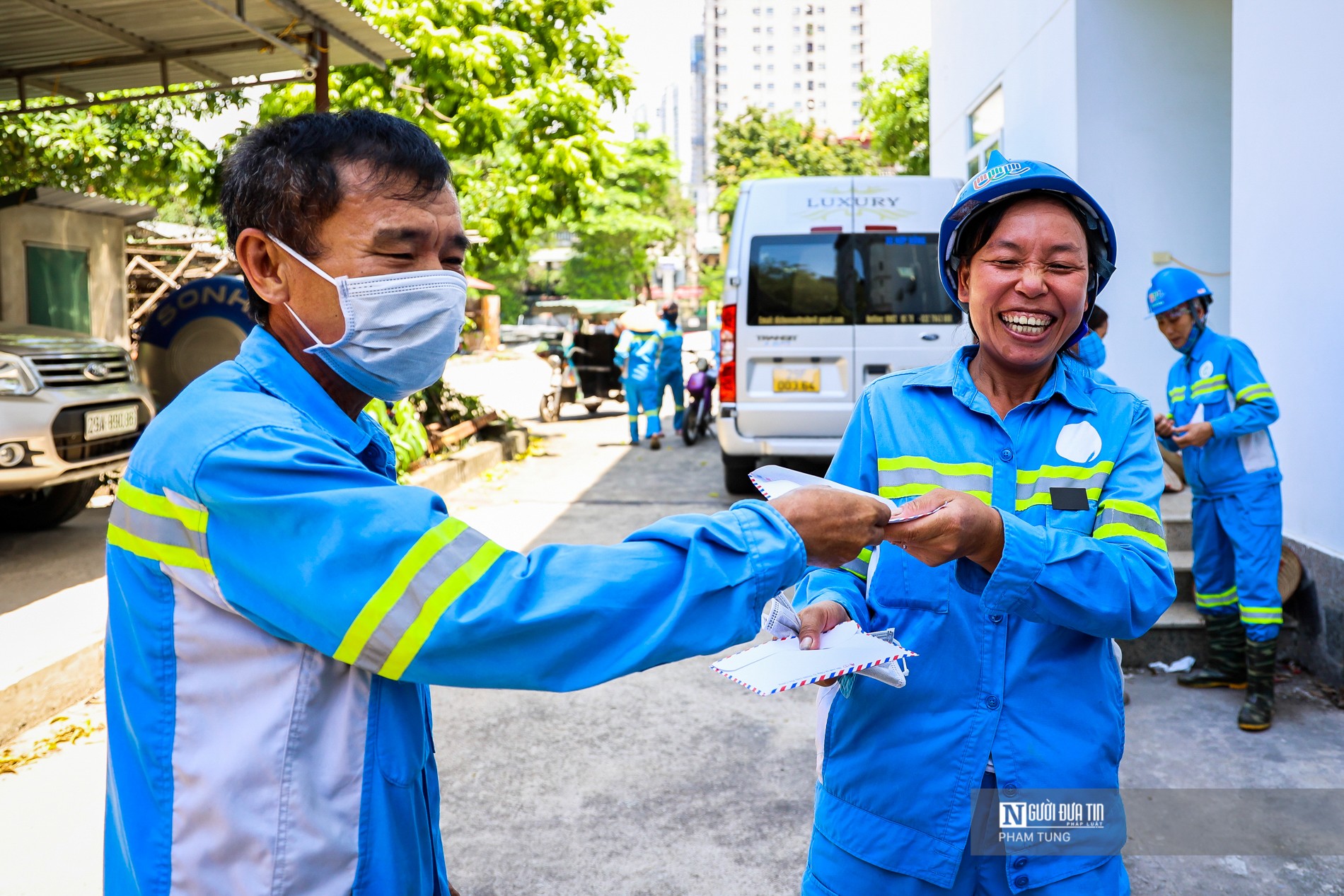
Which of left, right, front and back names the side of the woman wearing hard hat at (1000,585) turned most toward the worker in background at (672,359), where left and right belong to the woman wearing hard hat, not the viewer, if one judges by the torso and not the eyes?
back

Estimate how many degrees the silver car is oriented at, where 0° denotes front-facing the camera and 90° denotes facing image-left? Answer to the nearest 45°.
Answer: approximately 315°

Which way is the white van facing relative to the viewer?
away from the camera

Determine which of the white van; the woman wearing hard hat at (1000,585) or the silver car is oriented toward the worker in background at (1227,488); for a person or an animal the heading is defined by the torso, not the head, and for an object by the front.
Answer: the silver car

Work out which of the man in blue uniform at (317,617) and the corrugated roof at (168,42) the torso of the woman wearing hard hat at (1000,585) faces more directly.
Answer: the man in blue uniform

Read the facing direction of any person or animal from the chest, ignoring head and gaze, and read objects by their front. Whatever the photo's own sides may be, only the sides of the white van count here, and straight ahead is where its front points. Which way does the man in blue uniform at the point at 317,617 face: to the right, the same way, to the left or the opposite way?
to the right

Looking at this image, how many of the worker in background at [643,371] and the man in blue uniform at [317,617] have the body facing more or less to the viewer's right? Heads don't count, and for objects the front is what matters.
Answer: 1

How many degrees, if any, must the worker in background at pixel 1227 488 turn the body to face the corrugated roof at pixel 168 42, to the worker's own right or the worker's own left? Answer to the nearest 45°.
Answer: approximately 45° to the worker's own right

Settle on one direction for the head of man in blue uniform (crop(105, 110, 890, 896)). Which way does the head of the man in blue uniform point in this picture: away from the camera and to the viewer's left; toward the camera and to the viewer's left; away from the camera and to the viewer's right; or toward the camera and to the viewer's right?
toward the camera and to the viewer's right

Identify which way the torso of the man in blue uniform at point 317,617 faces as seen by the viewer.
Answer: to the viewer's right

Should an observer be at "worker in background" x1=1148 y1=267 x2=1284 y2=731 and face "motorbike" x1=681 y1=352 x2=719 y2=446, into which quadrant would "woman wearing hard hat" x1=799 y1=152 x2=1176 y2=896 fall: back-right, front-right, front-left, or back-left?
back-left
